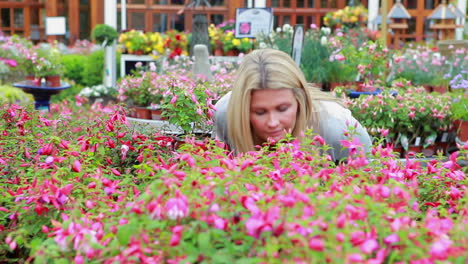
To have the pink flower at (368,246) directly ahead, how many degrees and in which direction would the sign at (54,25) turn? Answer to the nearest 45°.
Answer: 0° — it already faces it

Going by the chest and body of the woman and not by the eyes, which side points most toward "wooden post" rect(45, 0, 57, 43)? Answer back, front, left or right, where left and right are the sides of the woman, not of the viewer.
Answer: back

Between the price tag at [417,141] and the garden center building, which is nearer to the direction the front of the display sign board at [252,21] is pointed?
the price tag

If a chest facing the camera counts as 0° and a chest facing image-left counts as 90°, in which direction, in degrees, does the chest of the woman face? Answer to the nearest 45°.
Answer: approximately 0°

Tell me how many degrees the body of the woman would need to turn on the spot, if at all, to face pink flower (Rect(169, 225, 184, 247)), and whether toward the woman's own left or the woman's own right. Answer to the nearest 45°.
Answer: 0° — they already face it

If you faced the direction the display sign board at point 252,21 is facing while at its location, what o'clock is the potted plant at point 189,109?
The potted plant is roughly at 12 o'clock from the display sign board.

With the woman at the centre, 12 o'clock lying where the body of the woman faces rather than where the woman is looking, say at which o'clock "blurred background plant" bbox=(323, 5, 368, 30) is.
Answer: The blurred background plant is roughly at 6 o'clock from the woman.

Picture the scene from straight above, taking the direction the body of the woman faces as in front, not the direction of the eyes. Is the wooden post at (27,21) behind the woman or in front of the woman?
behind

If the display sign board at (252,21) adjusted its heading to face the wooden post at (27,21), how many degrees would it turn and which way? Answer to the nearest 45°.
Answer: approximately 135° to its right

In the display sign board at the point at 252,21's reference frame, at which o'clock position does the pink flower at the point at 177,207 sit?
The pink flower is roughly at 12 o'clock from the display sign board.
